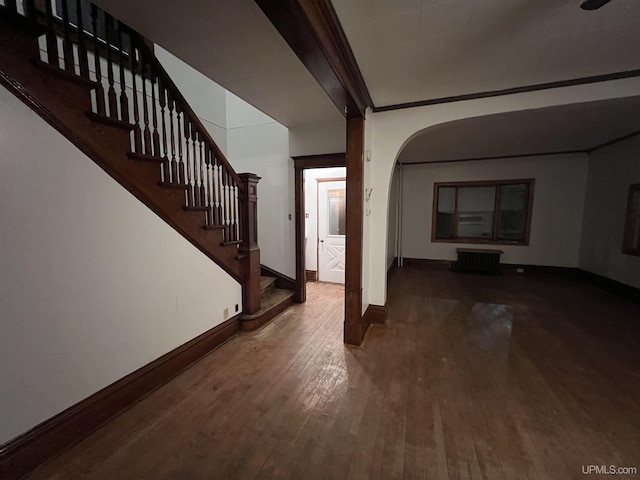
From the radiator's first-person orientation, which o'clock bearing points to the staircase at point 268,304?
The staircase is roughly at 1 o'clock from the radiator.

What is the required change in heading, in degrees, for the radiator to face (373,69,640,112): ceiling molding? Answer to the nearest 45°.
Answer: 0° — it already faces it

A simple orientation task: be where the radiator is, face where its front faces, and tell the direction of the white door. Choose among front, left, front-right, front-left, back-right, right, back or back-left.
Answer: front-right

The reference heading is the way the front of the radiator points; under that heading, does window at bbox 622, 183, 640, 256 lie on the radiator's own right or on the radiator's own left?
on the radiator's own left

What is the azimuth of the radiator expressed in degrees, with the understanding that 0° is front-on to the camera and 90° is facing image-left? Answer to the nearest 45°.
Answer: approximately 0°

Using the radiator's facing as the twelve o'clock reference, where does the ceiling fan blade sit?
The ceiling fan blade is roughly at 12 o'clock from the radiator.

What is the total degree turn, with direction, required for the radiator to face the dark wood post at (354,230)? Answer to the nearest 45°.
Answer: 0° — it already faces it

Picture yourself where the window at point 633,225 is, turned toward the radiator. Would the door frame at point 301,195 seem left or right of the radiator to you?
left

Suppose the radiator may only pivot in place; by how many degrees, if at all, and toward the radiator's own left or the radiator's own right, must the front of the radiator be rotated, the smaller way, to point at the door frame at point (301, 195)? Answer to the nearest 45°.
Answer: approximately 45° to the radiator's own right
